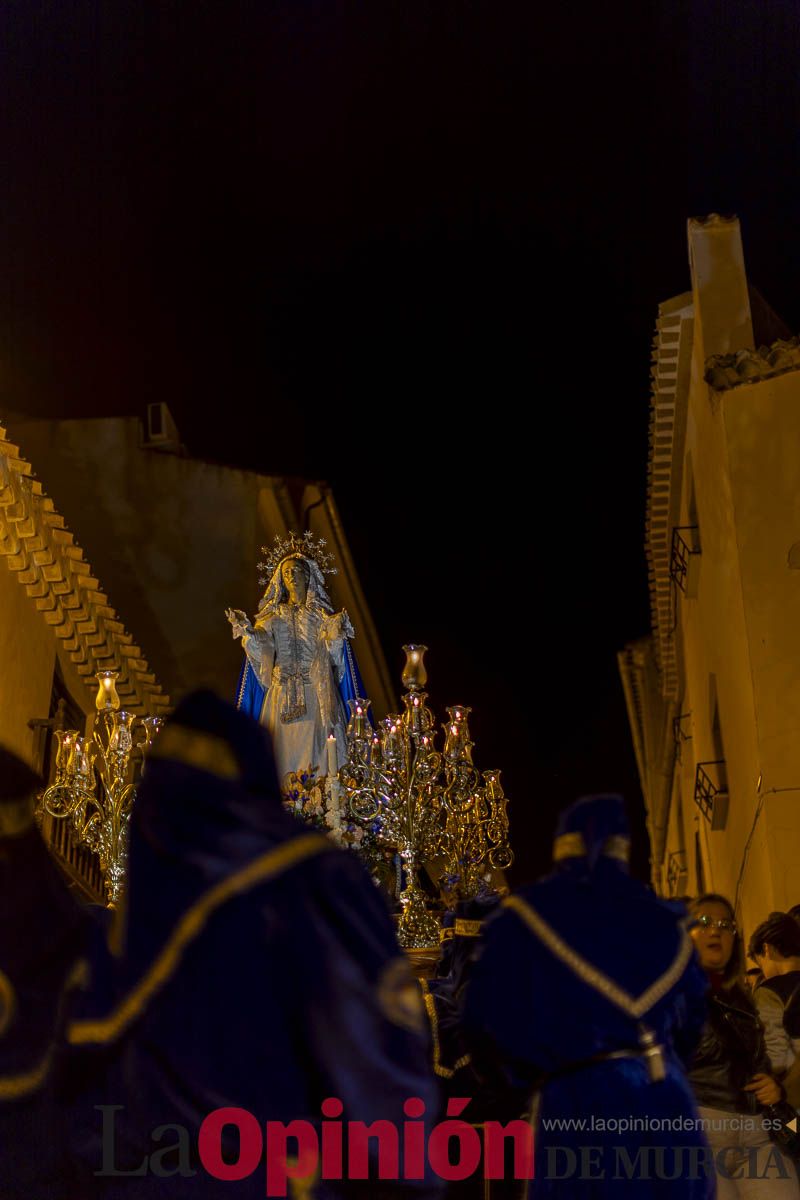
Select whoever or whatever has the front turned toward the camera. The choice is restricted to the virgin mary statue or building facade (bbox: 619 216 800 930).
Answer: the virgin mary statue

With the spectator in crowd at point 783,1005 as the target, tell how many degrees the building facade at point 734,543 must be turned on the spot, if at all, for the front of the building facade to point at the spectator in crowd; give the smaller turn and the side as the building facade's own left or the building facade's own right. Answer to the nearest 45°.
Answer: approximately 90° to the building facade's own left

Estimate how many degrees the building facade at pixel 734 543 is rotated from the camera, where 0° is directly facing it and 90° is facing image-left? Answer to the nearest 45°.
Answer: approximately 90°

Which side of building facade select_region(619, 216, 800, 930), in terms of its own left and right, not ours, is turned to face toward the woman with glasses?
left

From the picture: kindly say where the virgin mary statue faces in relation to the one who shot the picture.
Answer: facing the viewer

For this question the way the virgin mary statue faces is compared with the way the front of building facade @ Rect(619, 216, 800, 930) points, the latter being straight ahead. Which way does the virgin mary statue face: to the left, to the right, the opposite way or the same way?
to the left

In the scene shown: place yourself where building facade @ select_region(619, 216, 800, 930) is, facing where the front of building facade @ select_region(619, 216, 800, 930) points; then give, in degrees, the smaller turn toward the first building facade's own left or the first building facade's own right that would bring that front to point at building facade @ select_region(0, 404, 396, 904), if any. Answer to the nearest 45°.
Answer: approximately 45° to the first building facade's own right

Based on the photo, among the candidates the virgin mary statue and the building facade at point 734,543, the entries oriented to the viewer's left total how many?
1
